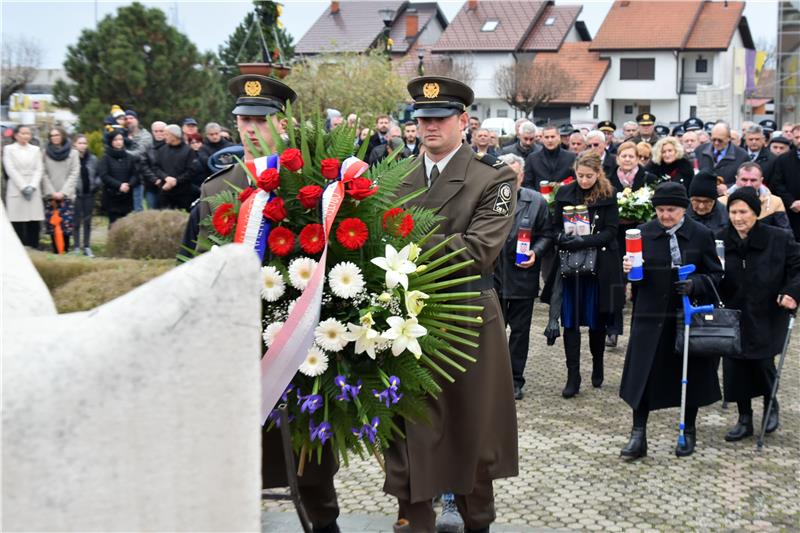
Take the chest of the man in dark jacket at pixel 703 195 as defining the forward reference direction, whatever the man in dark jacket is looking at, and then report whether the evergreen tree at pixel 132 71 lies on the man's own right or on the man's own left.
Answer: on the man's own right

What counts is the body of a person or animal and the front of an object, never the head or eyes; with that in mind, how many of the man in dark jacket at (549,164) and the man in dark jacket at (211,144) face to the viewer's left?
0

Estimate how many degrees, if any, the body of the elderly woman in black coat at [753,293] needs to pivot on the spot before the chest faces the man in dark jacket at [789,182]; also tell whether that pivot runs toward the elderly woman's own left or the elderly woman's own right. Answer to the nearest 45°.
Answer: approximately 135° to the elderly woman's own right

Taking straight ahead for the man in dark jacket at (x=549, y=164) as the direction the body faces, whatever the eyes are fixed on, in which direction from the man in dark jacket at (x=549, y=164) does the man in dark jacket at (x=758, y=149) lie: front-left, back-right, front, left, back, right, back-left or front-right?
back-left

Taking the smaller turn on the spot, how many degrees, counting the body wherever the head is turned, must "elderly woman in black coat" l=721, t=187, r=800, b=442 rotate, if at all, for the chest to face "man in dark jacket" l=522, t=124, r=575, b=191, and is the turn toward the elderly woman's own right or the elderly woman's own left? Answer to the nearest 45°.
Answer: approximately 90° to the elderly woman's own right

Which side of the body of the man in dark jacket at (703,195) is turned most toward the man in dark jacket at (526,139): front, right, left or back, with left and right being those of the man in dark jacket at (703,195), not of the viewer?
right

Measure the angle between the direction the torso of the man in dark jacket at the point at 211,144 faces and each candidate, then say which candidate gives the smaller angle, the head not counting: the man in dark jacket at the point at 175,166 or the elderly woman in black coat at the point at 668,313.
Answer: the elderly woman in black coat

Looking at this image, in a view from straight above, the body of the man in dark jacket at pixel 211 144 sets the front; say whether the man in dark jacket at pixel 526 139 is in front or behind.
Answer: in front
